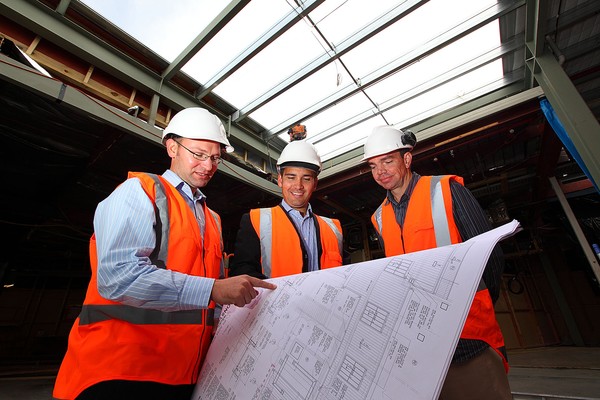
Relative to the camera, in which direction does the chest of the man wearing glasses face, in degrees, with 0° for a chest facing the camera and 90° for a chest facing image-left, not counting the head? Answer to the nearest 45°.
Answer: approximately 315°

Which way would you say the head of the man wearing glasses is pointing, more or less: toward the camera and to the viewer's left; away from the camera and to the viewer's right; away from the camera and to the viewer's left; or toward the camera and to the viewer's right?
toward the camera and to the viewer's right
